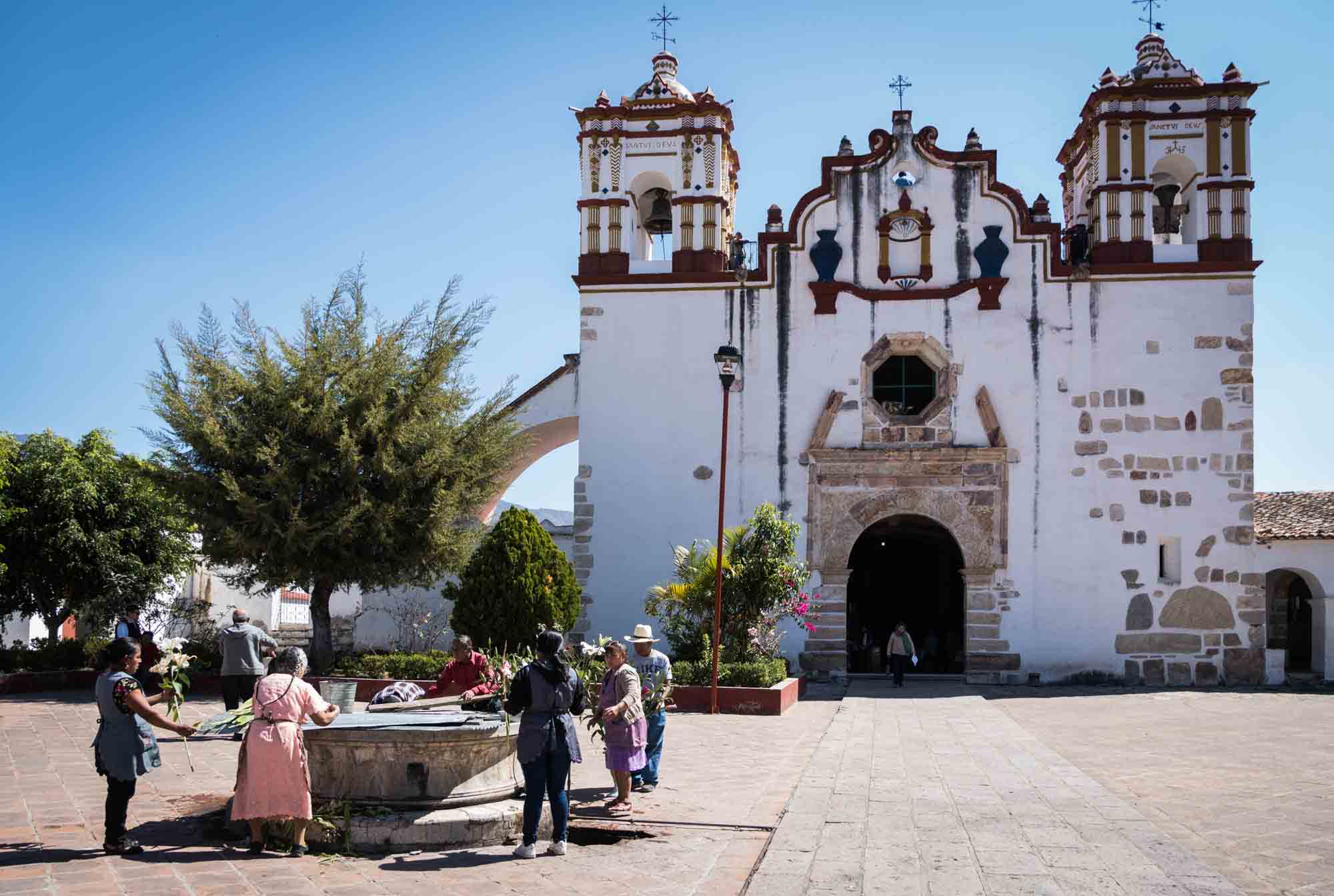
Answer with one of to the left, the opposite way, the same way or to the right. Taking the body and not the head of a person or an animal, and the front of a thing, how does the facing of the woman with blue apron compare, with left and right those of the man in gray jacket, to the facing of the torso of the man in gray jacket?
to the right

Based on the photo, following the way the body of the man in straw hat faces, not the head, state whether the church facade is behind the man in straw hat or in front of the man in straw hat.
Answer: behind

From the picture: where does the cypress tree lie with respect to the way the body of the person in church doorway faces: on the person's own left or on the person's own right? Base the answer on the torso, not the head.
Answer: on the person's own right

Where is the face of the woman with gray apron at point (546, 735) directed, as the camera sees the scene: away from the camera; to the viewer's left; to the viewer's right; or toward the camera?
away from the camera

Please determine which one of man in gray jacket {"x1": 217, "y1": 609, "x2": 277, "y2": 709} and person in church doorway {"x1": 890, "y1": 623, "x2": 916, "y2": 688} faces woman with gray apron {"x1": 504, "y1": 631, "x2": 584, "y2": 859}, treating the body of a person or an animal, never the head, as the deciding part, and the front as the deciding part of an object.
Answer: the person in church doorway

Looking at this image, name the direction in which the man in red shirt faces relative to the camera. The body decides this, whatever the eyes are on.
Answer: toward the camera

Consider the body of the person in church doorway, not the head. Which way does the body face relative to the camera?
toward the camera

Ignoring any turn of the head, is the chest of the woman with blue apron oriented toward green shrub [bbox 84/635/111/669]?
no

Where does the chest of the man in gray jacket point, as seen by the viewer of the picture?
away from the camera

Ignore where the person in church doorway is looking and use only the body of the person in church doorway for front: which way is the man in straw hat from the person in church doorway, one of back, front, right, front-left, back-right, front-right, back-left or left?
front

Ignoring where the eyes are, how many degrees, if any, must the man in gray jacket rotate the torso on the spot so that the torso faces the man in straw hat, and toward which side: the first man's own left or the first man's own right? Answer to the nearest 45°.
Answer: approximately 135° to the first man's own right

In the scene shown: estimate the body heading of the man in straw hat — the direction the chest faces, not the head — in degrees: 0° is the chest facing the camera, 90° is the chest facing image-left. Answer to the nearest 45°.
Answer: approximately 45°

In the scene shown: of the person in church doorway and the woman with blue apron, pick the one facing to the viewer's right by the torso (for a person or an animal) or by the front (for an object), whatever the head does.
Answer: the woman with blue apron

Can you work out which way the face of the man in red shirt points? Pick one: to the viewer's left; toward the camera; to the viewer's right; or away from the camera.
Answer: toward the camera

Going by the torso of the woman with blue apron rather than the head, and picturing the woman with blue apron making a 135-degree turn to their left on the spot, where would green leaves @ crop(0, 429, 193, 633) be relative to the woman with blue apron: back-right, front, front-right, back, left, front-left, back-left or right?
front-right

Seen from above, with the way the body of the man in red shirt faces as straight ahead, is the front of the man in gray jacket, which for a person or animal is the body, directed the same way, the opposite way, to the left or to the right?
the opposite way

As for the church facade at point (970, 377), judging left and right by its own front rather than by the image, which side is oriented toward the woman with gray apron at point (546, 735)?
front

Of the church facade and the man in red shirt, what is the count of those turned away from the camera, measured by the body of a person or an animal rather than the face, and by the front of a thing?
0

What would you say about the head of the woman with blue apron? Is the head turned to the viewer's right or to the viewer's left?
to the viewer's right
